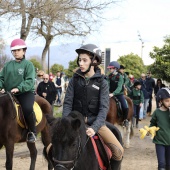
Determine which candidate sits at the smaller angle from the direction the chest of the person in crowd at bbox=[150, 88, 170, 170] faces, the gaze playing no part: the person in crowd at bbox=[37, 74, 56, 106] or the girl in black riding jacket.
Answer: the girl in black riding jacket

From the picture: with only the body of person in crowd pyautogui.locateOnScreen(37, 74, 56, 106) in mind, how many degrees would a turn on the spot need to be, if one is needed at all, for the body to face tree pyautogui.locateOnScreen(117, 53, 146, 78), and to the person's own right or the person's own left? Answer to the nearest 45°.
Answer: approximately 180°

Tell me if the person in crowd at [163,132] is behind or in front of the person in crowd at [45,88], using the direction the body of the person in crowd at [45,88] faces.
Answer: in front

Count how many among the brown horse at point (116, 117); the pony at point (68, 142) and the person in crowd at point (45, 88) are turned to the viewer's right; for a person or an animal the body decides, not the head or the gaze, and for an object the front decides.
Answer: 0

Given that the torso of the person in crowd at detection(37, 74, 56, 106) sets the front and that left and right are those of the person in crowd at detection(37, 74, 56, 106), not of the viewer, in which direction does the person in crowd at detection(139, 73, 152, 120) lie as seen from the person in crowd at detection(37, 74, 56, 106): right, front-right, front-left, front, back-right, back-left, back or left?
back-left

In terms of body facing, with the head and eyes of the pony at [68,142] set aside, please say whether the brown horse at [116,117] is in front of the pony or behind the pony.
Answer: behind

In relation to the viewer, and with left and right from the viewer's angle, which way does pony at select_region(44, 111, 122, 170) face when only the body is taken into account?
facing the viewer and to the left of the viewer

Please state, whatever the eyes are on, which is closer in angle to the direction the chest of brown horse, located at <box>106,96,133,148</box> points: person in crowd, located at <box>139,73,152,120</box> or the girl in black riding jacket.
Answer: the girl in black riding jacket

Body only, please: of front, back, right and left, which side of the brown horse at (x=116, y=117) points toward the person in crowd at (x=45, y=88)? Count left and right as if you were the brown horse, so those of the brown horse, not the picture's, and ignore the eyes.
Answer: right

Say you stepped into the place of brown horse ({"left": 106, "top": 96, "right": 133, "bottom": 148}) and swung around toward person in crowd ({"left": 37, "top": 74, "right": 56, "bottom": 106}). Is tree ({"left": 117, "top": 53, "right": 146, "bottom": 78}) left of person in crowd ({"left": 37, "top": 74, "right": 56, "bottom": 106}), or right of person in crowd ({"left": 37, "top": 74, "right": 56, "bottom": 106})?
right

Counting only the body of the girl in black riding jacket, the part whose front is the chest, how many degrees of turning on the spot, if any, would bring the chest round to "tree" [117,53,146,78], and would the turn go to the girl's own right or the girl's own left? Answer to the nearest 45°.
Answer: approximately 135° to the girl's own right

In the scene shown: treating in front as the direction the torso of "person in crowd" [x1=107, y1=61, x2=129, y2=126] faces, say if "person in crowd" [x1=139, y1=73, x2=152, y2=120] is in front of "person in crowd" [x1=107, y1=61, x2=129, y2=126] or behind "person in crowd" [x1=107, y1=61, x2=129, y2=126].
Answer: behind

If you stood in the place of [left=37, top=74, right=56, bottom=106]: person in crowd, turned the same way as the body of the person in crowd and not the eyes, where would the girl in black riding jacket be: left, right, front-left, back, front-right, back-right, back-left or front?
front

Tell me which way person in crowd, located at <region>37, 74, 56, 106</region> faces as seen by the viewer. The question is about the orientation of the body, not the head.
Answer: toward the camera
